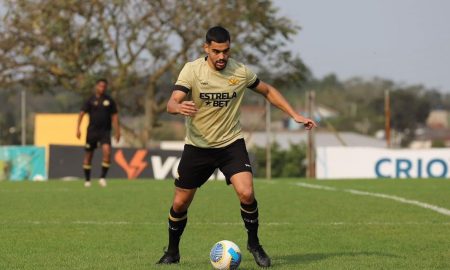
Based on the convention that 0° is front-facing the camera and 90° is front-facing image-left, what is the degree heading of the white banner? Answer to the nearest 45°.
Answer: approximately 0°

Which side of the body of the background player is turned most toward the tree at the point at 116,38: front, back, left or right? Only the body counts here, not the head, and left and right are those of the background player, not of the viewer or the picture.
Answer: back

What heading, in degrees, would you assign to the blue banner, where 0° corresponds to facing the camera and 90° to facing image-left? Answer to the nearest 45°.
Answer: approximately 0°

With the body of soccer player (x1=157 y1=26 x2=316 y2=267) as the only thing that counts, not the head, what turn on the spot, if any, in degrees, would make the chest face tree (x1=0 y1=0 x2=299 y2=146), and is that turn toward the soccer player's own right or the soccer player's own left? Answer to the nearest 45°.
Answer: approximately 180°

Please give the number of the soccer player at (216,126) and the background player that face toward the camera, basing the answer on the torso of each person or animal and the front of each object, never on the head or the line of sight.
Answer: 2

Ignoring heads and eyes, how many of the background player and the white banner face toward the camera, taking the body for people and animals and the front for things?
2

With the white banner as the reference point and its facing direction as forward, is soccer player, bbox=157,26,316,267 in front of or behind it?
in front

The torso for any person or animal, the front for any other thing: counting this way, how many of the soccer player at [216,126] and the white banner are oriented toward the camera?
2
